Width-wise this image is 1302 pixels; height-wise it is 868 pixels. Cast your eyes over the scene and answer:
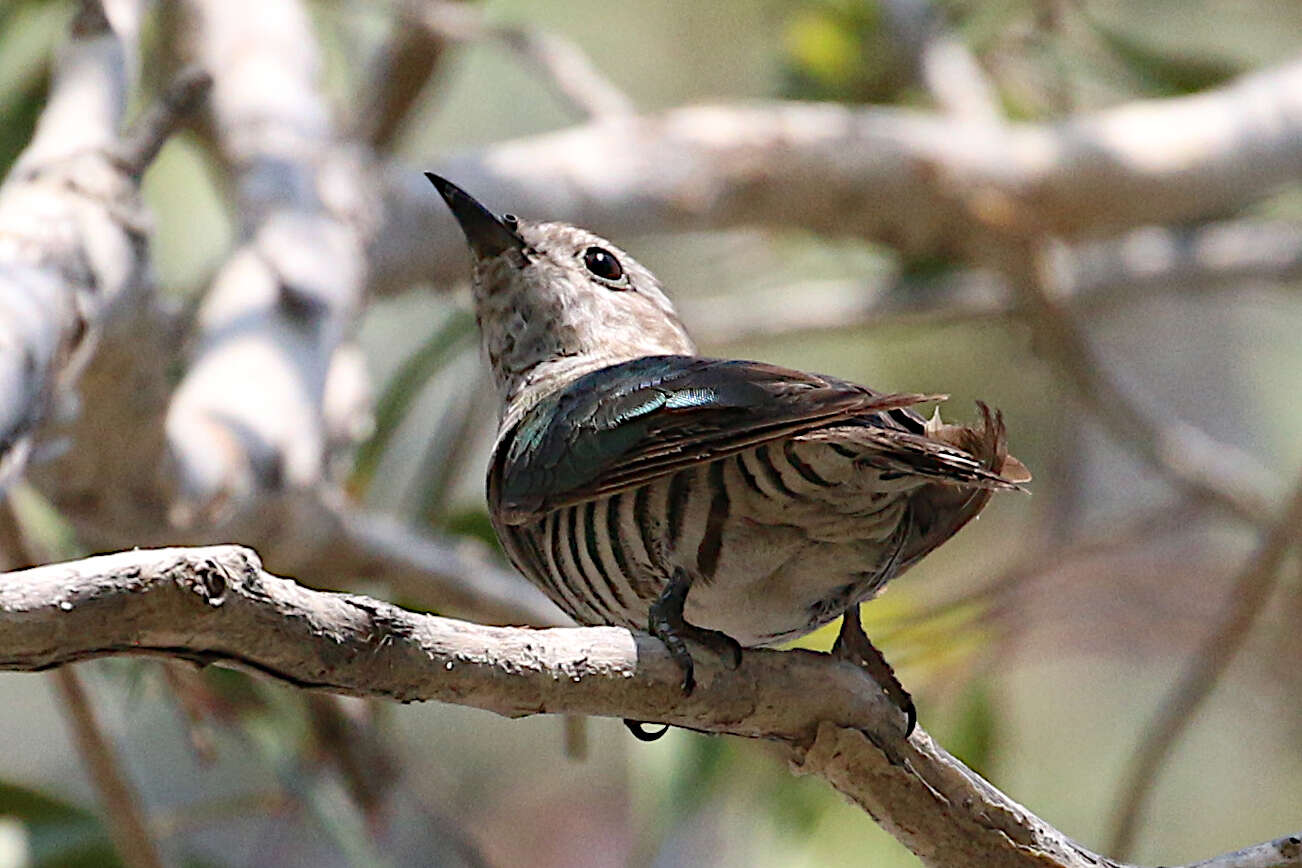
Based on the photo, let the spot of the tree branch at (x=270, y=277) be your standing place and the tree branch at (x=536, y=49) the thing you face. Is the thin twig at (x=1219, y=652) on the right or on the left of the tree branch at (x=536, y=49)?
right

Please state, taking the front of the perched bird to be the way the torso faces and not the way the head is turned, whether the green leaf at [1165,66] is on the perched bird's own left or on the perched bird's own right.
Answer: on the perched bird's own right

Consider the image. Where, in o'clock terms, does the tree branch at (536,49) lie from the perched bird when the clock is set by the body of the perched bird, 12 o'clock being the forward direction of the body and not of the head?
The tree branch is roughly at 1 o'clock from the perched bird.

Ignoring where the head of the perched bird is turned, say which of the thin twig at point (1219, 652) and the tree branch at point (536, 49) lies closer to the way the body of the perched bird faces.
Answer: the tree branch

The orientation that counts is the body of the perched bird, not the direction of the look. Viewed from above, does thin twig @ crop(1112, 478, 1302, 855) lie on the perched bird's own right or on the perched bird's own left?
on the perched bird's own right

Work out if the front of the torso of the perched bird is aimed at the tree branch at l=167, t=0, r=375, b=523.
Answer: yes

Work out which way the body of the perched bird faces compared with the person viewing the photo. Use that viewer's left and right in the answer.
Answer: facing away from the viewer and to the left of the viewer
